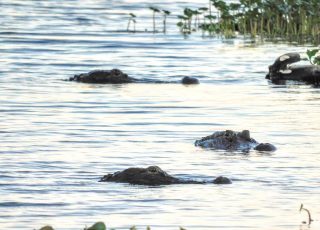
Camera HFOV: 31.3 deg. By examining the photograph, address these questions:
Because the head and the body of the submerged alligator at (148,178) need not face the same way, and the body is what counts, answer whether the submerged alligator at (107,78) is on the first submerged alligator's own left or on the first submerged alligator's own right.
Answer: on the first submerged alligator's own left

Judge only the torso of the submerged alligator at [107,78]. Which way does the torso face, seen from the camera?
to the viewer's right

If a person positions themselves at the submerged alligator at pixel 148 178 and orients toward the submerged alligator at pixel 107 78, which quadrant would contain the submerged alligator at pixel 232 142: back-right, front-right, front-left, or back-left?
front-right

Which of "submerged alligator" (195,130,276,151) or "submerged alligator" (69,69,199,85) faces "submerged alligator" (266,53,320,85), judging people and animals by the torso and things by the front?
"submerged alligator" (69,69,199,85)

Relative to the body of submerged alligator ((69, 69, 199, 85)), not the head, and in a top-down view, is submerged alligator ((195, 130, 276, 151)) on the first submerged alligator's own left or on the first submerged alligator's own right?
on the first submerged alligator's own right

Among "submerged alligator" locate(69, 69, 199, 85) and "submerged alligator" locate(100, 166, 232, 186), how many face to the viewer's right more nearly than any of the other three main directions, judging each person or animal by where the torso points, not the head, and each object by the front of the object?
2

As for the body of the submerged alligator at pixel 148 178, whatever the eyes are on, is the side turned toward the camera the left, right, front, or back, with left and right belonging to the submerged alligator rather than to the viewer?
right

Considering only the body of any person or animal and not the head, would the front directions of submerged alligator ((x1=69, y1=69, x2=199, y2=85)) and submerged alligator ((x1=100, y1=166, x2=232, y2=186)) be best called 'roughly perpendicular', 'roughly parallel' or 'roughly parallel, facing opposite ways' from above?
roughly parallel

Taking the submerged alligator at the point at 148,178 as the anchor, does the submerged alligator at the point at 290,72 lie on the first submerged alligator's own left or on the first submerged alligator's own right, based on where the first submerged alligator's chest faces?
on the first submerged alligator's own left

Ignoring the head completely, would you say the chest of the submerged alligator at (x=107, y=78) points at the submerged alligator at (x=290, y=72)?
yes
